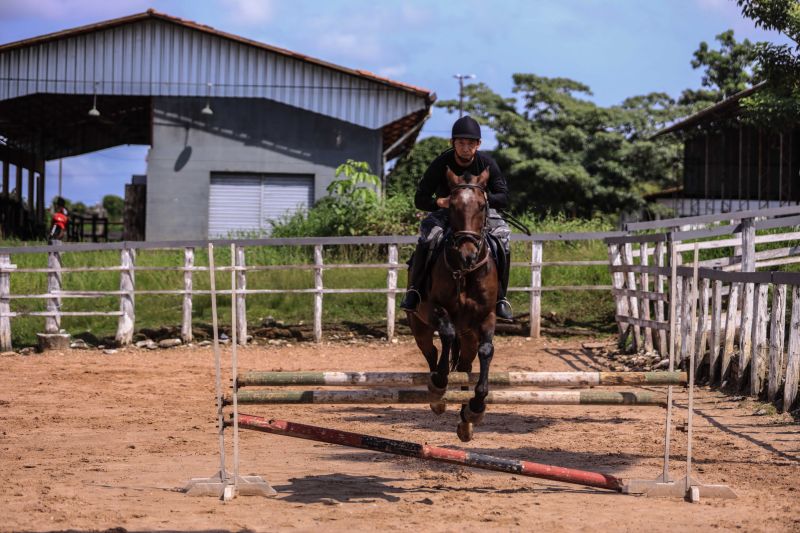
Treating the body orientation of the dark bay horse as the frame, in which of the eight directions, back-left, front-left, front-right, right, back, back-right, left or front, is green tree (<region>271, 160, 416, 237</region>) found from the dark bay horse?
back

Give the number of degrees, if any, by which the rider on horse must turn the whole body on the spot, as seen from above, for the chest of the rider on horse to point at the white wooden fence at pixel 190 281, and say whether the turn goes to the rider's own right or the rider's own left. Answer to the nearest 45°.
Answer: approximately 135° to the rider's own right

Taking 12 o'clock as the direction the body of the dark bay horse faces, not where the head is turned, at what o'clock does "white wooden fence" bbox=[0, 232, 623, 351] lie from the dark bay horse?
The white wooden fence is roughly at 5 o'clock from the dark bay horse.

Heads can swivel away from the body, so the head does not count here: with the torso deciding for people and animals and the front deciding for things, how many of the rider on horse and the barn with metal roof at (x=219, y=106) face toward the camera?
2

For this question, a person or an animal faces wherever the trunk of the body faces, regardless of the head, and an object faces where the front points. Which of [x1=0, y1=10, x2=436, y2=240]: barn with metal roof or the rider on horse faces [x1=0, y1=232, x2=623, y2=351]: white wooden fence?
the barn with metal roof

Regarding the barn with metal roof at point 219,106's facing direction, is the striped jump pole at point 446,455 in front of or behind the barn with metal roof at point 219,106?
in front

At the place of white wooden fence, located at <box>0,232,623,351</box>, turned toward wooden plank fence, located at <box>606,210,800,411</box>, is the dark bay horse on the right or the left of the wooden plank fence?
right
